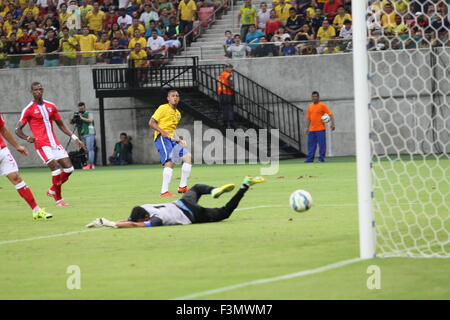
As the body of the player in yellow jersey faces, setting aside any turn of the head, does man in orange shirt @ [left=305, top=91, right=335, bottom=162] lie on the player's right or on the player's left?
on the player's left

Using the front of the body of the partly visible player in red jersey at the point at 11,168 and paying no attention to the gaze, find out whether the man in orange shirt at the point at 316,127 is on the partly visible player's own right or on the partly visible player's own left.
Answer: on the partly visible player's own left

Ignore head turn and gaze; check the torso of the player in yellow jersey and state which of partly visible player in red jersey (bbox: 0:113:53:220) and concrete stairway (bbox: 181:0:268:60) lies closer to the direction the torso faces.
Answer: the partly visible player in red jersey

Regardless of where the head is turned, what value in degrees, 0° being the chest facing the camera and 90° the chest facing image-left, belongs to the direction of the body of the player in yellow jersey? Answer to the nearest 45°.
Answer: approximately 315°

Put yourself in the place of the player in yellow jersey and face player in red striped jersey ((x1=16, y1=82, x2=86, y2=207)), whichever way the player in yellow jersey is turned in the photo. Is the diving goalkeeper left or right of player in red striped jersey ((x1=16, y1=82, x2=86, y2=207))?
left

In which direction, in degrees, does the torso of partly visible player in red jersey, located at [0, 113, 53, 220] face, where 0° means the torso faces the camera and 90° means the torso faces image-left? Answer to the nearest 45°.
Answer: approximately 315°

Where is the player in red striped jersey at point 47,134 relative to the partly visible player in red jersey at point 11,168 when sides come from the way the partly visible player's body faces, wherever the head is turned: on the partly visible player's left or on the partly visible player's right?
on the partly visible player's left

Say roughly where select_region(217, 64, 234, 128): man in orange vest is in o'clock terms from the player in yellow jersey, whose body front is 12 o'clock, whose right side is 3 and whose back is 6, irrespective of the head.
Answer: The man in orange vest is roughly at 8 o'clock from the player in yellow jersey.
